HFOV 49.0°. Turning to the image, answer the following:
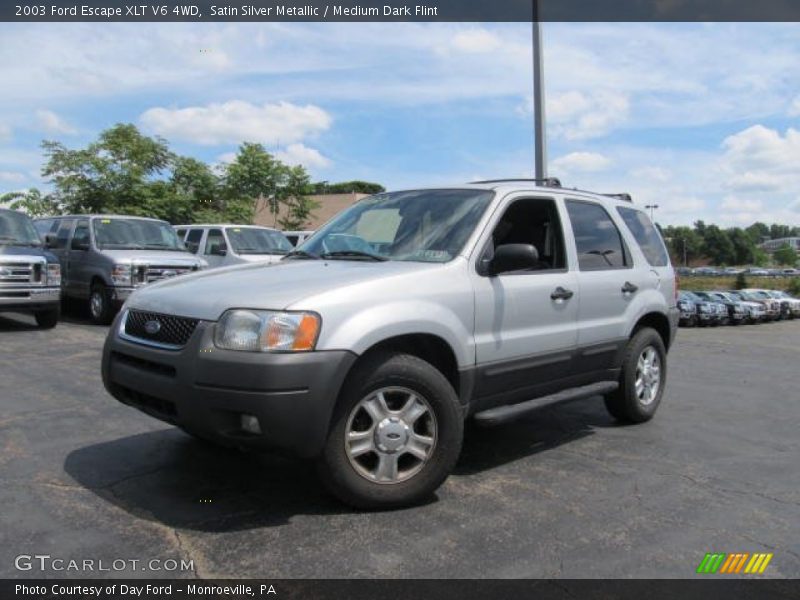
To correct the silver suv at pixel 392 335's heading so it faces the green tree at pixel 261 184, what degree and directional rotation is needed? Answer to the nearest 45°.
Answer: approximately 135° to its right

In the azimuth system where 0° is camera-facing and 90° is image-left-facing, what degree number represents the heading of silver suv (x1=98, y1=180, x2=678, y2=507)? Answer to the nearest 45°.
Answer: approximately 45°

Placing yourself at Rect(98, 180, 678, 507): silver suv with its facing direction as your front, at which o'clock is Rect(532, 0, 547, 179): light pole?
The light pole is roughly at 5 o'clock from the silver suv.

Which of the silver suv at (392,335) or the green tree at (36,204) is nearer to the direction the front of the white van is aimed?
the silver suv

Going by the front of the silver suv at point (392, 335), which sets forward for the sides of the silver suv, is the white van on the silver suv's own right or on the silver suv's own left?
on the silver suv's own right

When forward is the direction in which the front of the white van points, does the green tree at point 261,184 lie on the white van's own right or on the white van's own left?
on the white van's own left

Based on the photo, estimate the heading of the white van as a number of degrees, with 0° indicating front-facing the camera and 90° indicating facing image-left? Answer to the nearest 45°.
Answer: approximately 315°

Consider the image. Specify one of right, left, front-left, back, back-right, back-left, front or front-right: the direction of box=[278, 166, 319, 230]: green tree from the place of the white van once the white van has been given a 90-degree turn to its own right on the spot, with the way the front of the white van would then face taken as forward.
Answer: back-right

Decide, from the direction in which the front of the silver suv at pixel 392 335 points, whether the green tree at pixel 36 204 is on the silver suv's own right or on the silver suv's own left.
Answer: on the silver suv's own right

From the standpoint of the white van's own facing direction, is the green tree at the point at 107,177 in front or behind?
behind
